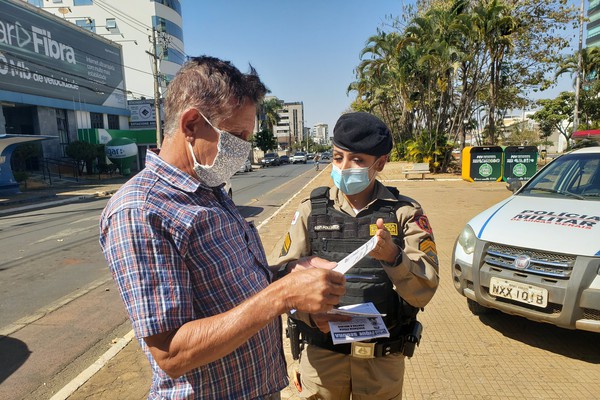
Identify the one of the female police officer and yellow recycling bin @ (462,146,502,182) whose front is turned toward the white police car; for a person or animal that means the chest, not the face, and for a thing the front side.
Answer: the yellow recycling bin

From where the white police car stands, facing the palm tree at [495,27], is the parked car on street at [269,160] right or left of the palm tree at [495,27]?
left

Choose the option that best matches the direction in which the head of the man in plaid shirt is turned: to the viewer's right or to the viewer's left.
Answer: to the viewer's right

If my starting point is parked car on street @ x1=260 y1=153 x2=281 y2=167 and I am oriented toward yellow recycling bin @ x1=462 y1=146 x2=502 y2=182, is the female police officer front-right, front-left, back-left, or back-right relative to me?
front-right

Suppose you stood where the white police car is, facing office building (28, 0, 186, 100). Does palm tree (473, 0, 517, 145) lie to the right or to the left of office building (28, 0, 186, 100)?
right

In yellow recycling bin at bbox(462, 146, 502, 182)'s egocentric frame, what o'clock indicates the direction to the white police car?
The white police car is roughly at 12 o'clock from the yellow recycling bin.

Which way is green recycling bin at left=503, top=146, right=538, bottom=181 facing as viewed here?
toward the camera

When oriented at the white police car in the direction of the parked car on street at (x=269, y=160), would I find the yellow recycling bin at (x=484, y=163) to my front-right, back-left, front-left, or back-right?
front-right

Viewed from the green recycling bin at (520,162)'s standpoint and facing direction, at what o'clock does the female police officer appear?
The female police officer is roughly at 12 o'clock from the green recycling bin.

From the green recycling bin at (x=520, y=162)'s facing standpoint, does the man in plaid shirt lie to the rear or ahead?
ahead

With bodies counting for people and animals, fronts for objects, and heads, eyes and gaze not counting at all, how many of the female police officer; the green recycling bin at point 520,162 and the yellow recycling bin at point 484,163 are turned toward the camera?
3

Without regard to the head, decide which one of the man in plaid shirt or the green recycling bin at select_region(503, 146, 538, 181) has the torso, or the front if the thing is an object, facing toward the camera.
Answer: the green recycling bin

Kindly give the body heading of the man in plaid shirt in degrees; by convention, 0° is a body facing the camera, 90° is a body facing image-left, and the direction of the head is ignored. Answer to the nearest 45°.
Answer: approximately 270°

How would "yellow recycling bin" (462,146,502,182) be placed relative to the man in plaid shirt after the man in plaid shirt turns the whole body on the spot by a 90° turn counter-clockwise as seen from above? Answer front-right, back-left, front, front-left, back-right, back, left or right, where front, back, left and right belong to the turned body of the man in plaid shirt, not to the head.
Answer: front-right

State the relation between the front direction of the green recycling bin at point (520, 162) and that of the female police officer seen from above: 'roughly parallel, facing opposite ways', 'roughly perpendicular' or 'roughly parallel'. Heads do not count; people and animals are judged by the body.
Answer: roughly parallel

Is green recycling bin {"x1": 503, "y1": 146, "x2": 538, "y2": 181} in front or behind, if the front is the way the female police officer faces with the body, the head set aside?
behind

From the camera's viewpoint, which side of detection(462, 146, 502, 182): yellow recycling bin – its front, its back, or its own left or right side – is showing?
front

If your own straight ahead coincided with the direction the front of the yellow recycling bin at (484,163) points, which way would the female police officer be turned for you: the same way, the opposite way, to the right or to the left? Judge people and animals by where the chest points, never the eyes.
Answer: the same way

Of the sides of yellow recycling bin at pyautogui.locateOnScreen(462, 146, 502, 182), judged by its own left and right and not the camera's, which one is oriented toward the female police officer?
front
